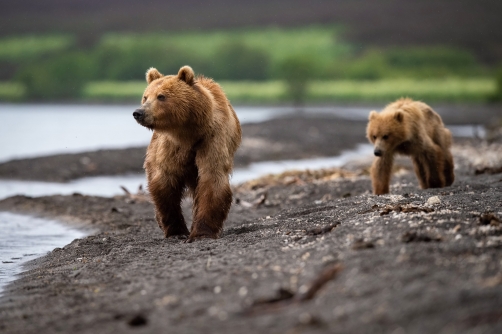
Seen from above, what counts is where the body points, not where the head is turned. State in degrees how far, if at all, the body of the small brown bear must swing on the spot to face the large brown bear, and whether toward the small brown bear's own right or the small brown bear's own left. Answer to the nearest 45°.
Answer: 0° — it already faces it

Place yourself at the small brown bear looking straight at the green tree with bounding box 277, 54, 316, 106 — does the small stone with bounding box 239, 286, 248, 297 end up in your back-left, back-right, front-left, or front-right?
back-left

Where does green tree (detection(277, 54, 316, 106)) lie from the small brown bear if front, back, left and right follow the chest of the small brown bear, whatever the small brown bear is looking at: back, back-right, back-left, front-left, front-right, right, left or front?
back-right

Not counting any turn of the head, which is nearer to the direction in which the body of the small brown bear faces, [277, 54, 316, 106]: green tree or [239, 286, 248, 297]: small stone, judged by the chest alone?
the small stone

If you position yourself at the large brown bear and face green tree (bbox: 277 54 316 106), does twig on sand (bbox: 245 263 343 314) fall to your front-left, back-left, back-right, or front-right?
back-right

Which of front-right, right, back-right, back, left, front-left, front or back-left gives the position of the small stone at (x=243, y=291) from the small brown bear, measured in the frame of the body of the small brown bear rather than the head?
front-left

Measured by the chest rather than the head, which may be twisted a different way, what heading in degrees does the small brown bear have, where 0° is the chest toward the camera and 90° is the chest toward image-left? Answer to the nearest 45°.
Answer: approximately 45°
